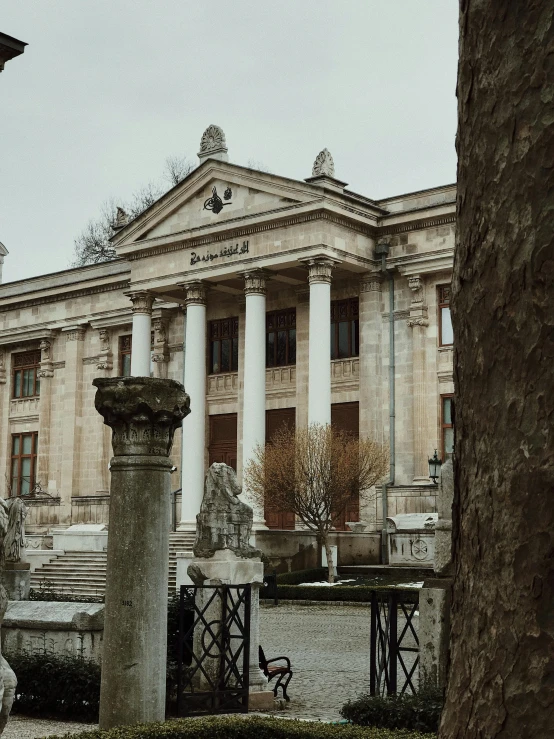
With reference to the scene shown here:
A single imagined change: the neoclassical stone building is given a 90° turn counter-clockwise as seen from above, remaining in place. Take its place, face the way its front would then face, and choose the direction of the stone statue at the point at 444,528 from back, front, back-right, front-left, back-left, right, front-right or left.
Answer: front-right

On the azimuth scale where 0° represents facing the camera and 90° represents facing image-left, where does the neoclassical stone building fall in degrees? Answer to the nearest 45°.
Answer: approximately 45°

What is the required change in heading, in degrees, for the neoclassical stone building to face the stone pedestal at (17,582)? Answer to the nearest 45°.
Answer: approximately 45° to its left

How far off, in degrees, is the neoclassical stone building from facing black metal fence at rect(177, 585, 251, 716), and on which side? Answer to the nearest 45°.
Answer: approximately 45° to its left

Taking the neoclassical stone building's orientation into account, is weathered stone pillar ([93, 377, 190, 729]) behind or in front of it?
in front

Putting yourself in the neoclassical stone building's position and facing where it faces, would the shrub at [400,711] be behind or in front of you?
in front

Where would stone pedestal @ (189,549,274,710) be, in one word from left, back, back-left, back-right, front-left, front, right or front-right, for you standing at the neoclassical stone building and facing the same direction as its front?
front-left

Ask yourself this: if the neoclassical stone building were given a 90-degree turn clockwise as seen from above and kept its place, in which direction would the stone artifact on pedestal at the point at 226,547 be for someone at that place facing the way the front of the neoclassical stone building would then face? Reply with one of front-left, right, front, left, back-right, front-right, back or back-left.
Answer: back-left

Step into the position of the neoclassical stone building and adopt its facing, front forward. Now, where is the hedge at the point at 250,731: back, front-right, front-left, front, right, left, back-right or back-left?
front-left
